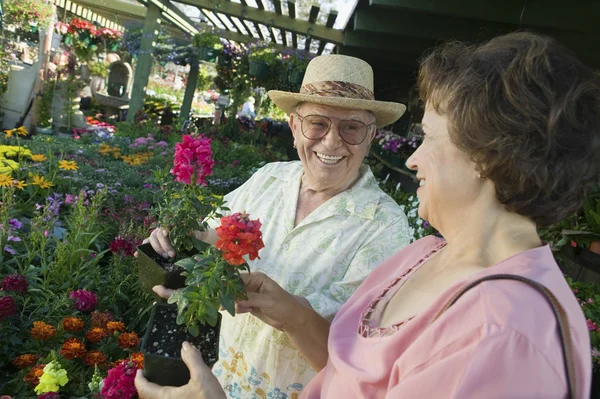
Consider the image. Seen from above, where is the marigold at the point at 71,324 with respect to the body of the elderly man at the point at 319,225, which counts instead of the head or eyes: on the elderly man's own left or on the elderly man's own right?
on the elderly man's own right

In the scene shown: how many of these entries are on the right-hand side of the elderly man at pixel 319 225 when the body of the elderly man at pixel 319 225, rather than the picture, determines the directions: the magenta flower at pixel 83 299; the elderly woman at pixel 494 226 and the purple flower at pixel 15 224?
2

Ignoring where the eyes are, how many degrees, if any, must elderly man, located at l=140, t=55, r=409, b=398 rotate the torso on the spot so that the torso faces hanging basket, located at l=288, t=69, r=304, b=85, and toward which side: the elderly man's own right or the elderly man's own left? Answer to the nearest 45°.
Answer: approximately 135° to the elderly man's own right

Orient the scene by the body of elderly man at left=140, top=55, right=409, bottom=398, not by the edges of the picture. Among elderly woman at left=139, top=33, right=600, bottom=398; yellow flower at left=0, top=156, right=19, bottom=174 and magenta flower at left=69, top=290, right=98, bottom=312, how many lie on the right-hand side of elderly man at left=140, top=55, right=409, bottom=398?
2

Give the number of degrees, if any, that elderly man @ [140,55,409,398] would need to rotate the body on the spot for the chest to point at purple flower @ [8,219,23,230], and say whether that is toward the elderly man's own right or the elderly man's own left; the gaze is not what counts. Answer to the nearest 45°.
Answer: approximately 90° to the elderly man's own right

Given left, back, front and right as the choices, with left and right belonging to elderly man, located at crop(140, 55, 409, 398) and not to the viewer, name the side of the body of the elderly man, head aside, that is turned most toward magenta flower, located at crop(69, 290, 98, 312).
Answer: right

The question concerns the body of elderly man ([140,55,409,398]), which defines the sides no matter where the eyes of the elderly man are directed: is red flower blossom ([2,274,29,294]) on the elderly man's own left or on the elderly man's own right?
on the elderly man's own right

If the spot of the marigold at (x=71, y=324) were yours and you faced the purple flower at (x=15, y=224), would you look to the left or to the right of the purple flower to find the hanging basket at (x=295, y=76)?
right

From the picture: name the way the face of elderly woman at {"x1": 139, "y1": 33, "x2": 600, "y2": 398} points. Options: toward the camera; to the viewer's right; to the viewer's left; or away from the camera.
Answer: to the viewer's left

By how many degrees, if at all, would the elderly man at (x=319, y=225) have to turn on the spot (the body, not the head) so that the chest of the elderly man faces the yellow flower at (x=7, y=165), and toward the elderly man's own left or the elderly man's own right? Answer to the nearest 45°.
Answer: approximately 90° to the elderly man's own right

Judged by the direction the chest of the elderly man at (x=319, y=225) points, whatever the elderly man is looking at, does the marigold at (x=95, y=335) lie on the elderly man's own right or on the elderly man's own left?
on the elderly man's own right

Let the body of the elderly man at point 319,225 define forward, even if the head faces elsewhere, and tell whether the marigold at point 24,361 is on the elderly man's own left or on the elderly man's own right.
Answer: on the elderly man's own right
